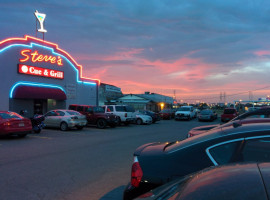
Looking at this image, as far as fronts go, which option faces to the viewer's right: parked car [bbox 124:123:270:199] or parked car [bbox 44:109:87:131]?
parked car [bbox 124:123:270:199]

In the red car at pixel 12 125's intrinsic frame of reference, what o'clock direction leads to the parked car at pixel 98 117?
The parked car is roughly at 3 o'clock from the red car.

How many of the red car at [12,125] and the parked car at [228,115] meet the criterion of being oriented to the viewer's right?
0

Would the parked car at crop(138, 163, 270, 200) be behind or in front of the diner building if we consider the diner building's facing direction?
in front

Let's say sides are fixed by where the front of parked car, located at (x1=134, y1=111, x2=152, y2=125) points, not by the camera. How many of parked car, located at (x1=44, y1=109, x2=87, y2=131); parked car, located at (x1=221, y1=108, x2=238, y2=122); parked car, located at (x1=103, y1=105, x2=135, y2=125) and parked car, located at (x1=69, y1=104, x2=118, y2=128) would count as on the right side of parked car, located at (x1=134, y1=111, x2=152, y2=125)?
3

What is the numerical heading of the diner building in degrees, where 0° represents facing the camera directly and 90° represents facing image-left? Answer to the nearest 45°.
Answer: approximately 315°

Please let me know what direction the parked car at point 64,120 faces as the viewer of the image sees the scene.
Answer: facing away from the viewer and to the left of the viewer

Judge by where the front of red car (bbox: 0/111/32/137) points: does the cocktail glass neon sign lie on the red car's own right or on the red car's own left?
on the red car's own right
